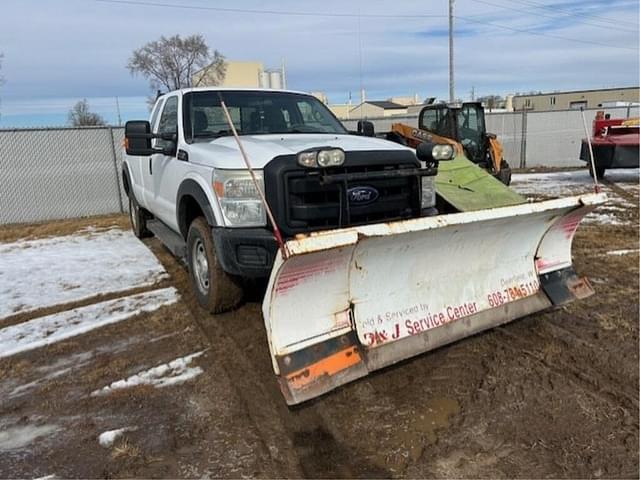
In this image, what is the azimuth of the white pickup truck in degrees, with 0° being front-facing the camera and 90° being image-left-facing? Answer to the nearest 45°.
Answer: approximately 315°

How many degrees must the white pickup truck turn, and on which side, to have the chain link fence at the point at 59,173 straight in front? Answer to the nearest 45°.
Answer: approximately 180°

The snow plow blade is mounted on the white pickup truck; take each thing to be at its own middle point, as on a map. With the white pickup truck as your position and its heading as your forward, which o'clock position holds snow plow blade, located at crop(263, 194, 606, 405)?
The snow plow blade is roughly at 12 o'clock from the white pickup truck.

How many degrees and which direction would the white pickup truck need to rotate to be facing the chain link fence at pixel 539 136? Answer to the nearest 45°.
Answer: approximately 90° to its left
